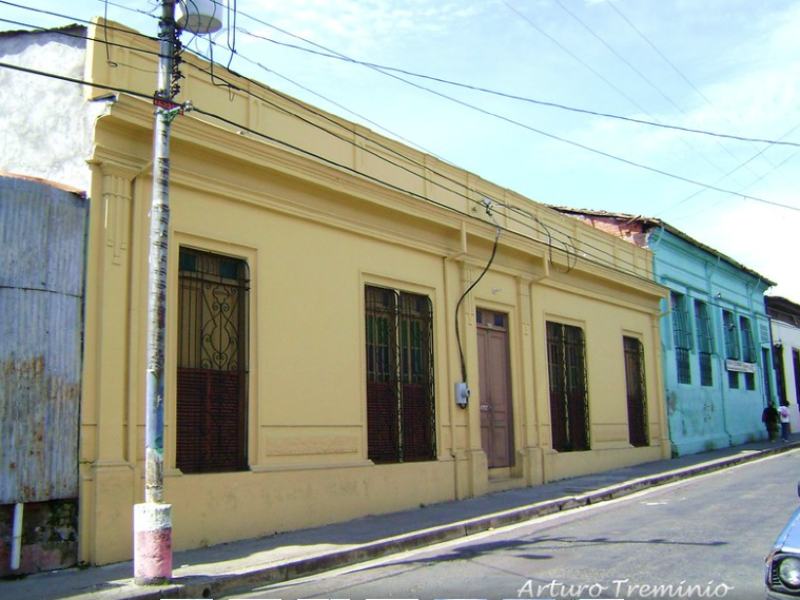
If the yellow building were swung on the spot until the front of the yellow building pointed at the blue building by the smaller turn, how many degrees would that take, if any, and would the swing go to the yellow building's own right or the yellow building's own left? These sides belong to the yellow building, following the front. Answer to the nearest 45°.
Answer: approximately 90° to the yellow building's own left

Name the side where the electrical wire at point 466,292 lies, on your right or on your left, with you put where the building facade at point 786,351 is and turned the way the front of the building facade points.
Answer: on your right

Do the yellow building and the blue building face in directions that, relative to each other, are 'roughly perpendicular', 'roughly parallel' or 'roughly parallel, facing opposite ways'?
roughly parallel

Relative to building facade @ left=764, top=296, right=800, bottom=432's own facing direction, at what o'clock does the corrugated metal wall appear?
The corrugated metal wall is roughly at 2 o'clock from the building facade.

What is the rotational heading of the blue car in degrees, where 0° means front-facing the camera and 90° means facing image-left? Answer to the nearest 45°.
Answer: approximately 45°

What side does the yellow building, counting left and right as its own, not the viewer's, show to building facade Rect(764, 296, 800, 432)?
left

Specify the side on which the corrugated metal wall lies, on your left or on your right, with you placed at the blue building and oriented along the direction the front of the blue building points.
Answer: on your right

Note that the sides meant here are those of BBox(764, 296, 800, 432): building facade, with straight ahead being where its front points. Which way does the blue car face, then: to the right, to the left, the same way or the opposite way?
to the right

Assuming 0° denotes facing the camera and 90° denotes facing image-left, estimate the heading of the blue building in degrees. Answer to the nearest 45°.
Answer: approximately 315°

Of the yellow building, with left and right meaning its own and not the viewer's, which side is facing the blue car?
front

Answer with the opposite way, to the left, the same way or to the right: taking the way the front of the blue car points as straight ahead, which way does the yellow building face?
to the left

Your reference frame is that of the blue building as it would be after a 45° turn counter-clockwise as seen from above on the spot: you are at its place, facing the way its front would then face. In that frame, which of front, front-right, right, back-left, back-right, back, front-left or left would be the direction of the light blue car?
right

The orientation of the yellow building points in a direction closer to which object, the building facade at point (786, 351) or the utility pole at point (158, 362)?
the utility pole

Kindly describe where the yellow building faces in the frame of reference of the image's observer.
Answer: facing the viewer and to the right of the viewer

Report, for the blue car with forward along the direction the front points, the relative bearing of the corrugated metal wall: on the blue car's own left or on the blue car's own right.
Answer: on the blue car's own right

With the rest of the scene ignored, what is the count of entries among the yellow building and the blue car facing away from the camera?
0

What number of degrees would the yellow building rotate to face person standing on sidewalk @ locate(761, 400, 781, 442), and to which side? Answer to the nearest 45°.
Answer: approximately 90° to its left

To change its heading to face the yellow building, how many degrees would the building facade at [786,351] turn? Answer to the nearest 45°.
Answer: approximately 45° to its right
